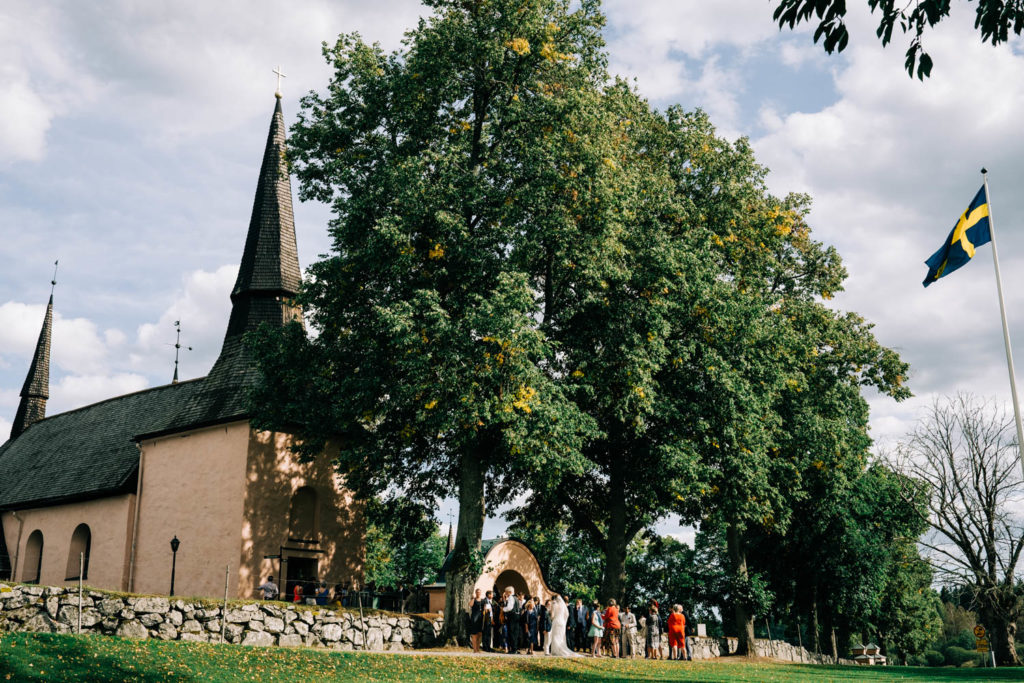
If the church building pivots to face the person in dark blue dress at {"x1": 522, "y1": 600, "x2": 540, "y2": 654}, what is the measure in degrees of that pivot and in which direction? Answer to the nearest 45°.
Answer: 0° — it already faces them

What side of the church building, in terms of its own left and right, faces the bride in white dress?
front

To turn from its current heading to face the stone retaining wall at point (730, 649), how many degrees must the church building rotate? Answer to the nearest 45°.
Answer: approximately 45° to its left

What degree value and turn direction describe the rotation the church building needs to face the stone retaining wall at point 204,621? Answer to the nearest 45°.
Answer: approximately 45° to its right

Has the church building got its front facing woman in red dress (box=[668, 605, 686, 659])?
yes

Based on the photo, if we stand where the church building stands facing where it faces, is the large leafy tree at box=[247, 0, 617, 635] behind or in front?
in front

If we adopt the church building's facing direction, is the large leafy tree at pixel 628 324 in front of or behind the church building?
in front

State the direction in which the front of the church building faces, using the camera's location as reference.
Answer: facing the viewer and to the right of the viewer

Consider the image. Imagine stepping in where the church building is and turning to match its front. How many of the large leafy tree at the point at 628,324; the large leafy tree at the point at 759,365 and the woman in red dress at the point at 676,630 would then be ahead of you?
3

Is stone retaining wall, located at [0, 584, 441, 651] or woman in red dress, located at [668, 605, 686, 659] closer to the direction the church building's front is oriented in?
the woman in red dress
